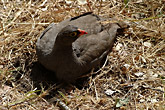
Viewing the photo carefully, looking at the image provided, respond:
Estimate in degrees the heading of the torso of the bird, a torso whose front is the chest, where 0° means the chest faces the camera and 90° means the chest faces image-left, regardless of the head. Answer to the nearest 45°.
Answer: approximately 45°
